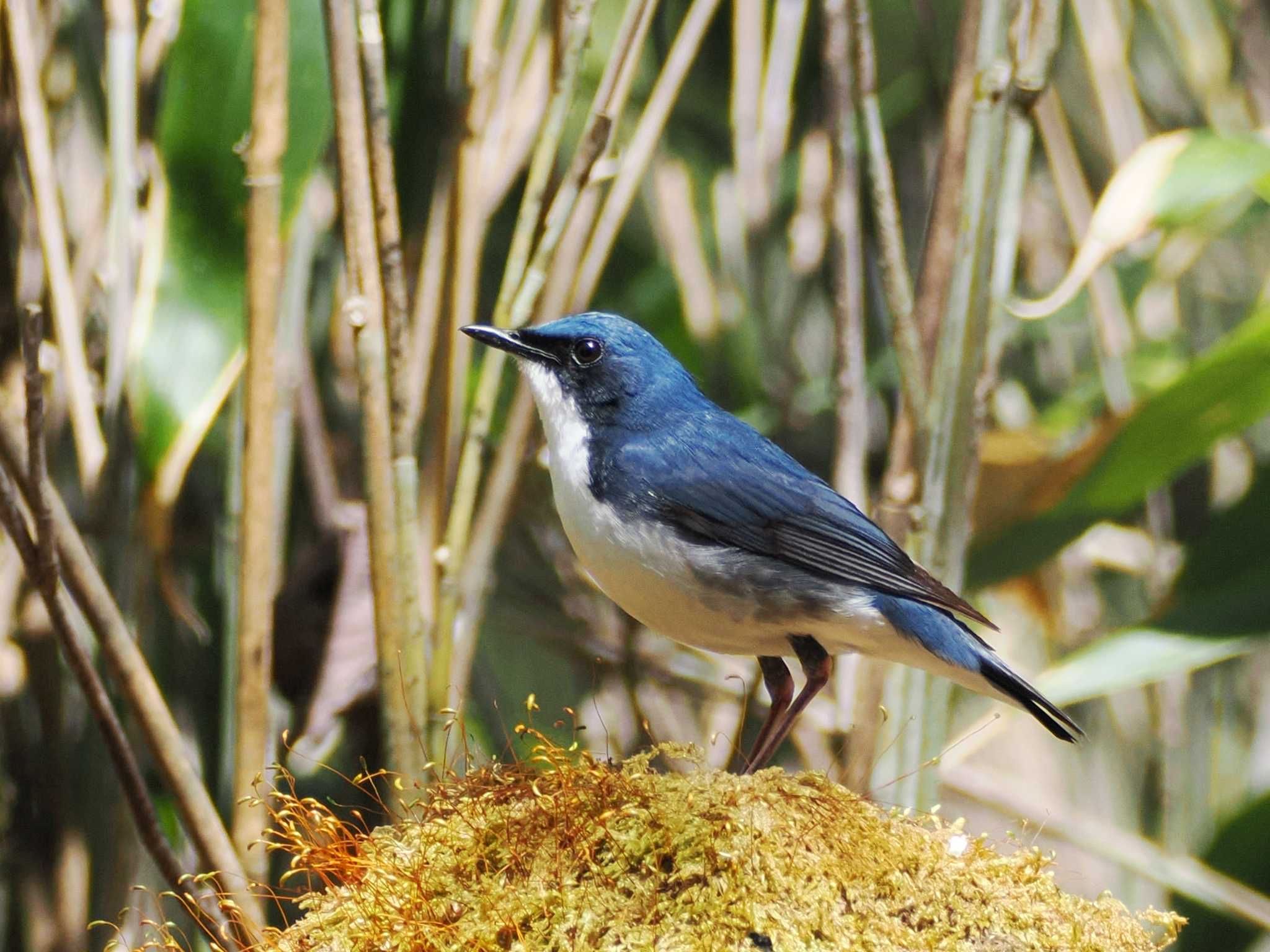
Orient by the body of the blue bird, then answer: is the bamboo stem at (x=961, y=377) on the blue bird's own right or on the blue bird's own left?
on the blue bird's own right

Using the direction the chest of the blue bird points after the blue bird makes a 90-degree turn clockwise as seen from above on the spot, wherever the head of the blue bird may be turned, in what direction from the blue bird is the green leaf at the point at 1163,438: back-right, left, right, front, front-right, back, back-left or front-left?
front-right

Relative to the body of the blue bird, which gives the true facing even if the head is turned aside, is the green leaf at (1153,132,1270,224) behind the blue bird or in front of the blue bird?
behind

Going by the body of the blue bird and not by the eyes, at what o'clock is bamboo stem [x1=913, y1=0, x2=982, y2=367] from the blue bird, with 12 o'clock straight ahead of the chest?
The bamboo stem is roughly at 4 o'clock from the blue bird.

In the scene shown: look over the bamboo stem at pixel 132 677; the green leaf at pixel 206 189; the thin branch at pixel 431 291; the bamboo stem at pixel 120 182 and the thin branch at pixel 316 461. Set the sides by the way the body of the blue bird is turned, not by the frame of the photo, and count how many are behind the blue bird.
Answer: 0

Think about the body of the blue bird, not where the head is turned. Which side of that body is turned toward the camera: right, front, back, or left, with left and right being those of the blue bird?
left

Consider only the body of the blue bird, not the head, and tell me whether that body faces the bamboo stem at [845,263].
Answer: no

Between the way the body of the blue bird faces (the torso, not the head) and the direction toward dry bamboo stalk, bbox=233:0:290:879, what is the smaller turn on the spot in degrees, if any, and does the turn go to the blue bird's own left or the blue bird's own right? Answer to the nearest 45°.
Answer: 0° — it already faces it

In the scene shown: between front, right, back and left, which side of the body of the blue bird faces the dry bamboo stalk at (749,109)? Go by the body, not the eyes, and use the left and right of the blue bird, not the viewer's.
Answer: right

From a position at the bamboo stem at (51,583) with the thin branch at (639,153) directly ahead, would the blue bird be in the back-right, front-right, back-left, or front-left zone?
front-right

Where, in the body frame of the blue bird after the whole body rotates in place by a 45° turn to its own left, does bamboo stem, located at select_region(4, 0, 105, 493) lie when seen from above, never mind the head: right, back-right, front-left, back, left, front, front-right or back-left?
front-right

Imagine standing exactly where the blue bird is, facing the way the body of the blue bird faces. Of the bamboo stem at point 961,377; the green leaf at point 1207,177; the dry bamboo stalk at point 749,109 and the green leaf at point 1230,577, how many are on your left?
0

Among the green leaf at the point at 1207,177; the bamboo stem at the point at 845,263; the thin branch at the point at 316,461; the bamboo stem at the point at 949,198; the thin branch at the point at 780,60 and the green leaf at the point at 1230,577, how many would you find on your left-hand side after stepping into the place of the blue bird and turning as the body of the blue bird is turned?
0

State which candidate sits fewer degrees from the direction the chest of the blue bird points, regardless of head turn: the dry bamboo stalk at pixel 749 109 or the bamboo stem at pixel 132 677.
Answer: the bamboo stem
